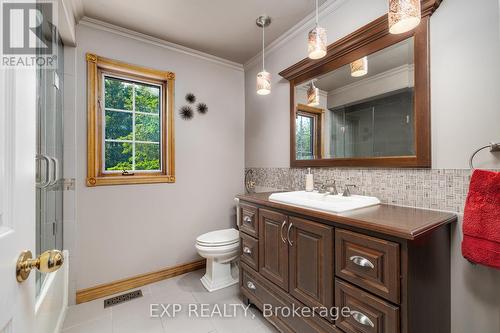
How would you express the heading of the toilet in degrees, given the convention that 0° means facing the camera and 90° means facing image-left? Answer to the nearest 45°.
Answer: approximately 45°

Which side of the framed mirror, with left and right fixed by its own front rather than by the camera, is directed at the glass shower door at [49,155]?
front

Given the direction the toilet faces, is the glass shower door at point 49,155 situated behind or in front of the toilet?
in front

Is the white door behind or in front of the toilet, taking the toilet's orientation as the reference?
in front

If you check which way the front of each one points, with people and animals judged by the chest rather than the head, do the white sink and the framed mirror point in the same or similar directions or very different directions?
same or similar directions

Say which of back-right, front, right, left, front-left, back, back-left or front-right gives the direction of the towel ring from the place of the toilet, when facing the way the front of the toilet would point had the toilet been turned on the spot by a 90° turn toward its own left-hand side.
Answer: front

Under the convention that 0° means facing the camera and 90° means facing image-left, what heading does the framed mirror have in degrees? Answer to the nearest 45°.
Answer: approximately 45°

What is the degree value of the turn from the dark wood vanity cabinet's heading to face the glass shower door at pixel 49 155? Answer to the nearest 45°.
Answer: approximately 45° to its right

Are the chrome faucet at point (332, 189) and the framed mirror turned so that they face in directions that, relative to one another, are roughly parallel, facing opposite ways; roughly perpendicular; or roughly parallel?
roughly parallel

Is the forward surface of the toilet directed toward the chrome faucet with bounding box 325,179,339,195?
no

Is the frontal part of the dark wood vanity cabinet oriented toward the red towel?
no

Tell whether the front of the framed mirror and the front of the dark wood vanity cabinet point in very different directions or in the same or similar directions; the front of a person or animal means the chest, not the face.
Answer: same or similar directions

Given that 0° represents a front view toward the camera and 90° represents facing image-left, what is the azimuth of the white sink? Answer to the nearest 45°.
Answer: approximately 45°

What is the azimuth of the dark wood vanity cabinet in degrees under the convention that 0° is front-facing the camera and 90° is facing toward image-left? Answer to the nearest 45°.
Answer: approximately 45°

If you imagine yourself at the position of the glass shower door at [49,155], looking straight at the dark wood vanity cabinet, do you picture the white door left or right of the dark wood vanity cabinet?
right
